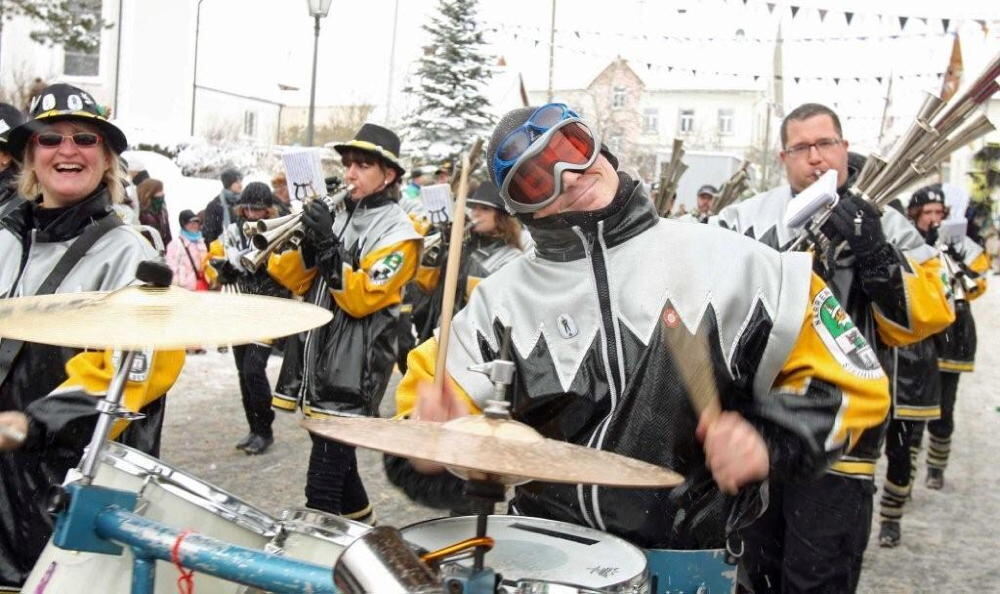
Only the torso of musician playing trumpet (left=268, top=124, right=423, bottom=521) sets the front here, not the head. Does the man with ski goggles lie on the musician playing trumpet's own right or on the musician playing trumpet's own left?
on the musician playing trumpet's own left

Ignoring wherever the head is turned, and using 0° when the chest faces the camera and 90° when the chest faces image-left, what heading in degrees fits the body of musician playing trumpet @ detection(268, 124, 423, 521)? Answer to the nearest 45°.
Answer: approximately 45°

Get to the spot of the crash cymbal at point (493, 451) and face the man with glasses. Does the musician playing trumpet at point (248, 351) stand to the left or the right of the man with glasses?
left

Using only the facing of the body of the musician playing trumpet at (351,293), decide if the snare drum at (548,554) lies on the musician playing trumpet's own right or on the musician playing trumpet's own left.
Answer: on the musician playing trumpet's own left

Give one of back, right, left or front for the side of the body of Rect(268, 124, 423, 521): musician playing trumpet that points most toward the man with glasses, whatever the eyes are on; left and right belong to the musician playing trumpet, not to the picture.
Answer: left

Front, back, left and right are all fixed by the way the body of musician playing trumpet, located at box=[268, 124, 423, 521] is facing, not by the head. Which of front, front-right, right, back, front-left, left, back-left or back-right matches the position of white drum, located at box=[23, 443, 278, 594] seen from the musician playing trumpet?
front-left

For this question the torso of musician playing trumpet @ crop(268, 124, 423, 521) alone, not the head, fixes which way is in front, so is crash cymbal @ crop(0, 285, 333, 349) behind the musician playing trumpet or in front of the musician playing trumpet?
in front

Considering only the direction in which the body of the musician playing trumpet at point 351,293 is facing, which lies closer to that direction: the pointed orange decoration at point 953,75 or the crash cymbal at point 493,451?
the crash cymbal

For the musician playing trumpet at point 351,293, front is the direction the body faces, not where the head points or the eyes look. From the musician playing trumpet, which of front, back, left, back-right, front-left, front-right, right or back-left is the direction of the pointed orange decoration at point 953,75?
back-left

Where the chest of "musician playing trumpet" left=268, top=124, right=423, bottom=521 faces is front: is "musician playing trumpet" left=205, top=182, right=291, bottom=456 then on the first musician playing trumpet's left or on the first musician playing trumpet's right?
on the first musician playing trumpet's right

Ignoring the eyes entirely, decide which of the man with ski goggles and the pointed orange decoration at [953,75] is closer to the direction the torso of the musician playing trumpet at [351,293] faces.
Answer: the man with ski goggles

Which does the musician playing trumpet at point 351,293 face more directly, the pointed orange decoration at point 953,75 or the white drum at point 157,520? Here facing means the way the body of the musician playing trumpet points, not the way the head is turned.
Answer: the white drum

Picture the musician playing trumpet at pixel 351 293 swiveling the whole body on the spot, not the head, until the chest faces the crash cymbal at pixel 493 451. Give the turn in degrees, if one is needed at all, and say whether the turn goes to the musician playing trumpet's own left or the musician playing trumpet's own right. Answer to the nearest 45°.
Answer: approximately 45° to the musician playing trumpet's own left
